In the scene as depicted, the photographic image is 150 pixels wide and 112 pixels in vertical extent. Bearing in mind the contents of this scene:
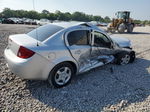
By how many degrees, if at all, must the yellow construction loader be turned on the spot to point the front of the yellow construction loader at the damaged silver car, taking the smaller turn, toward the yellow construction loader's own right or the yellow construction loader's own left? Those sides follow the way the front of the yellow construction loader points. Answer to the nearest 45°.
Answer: approximately 45° to the yellow construction loader's own left

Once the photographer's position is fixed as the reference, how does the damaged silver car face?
facing away from the viewer and to the right of the viewer

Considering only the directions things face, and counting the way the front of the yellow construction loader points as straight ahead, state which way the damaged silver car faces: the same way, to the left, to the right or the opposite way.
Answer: the opposite way

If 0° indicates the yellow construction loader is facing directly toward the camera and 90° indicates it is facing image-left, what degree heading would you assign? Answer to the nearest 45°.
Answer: approximately 45°
